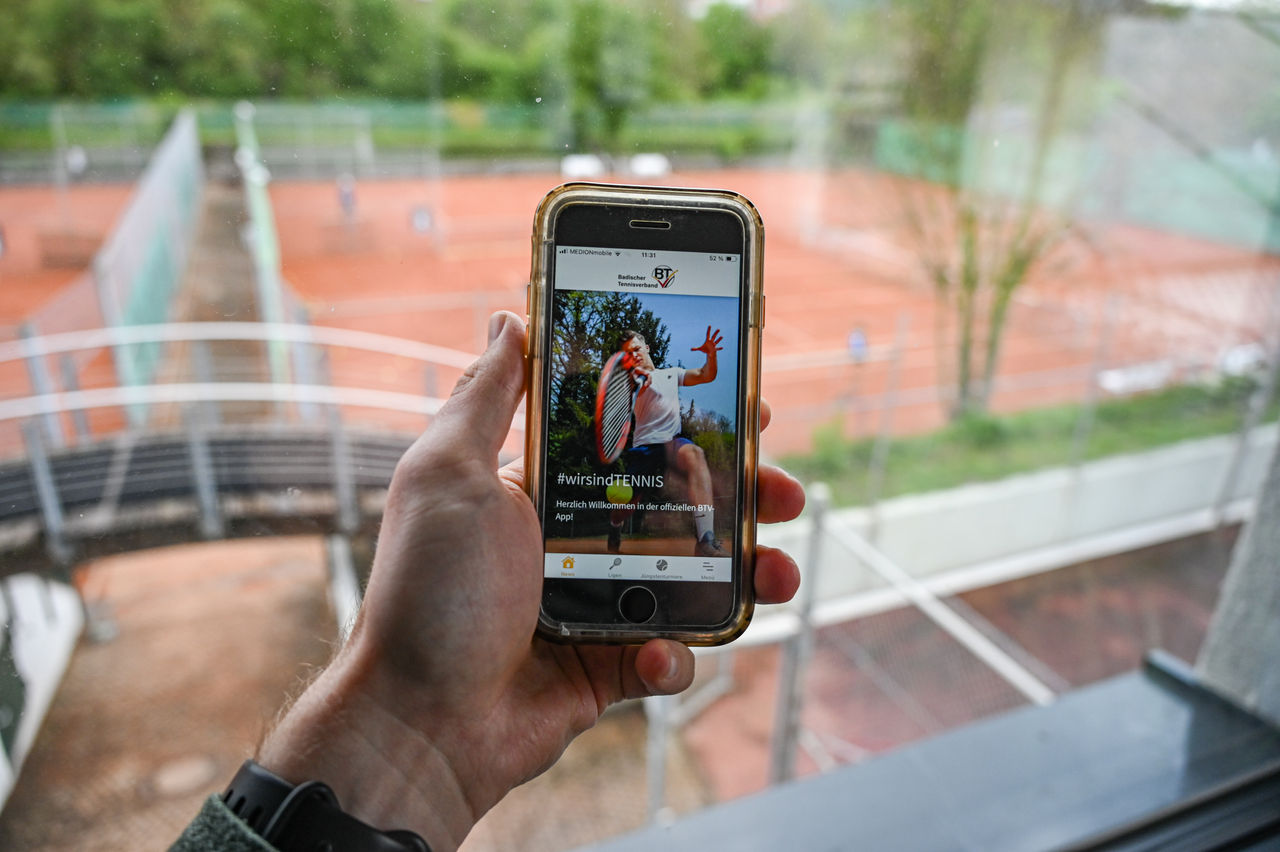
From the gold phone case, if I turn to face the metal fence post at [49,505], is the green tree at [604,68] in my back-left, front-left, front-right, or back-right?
front-right

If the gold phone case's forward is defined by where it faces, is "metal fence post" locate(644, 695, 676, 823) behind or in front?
behind

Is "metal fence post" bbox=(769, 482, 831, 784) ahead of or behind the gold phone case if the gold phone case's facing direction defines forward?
behind

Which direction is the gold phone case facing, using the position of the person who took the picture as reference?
facing the viewer

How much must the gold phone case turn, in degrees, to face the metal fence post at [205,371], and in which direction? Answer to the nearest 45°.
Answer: approximately 135° to its right
